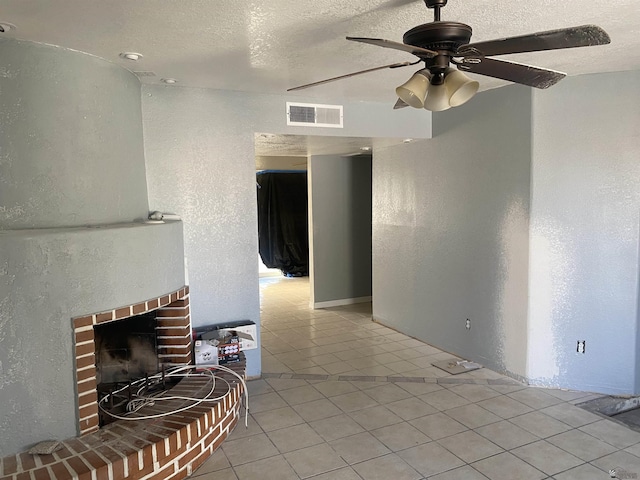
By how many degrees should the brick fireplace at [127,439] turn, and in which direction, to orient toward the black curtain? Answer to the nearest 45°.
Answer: approximately 90° to its left

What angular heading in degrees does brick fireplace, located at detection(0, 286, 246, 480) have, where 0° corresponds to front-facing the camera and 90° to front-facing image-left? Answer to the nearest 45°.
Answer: approximately 315°

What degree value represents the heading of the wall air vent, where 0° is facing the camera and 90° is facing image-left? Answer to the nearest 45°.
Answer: approximately 0°

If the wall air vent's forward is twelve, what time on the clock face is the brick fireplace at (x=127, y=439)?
The brick fireplace is roughly at 1 o'clock from the wall air vent.
